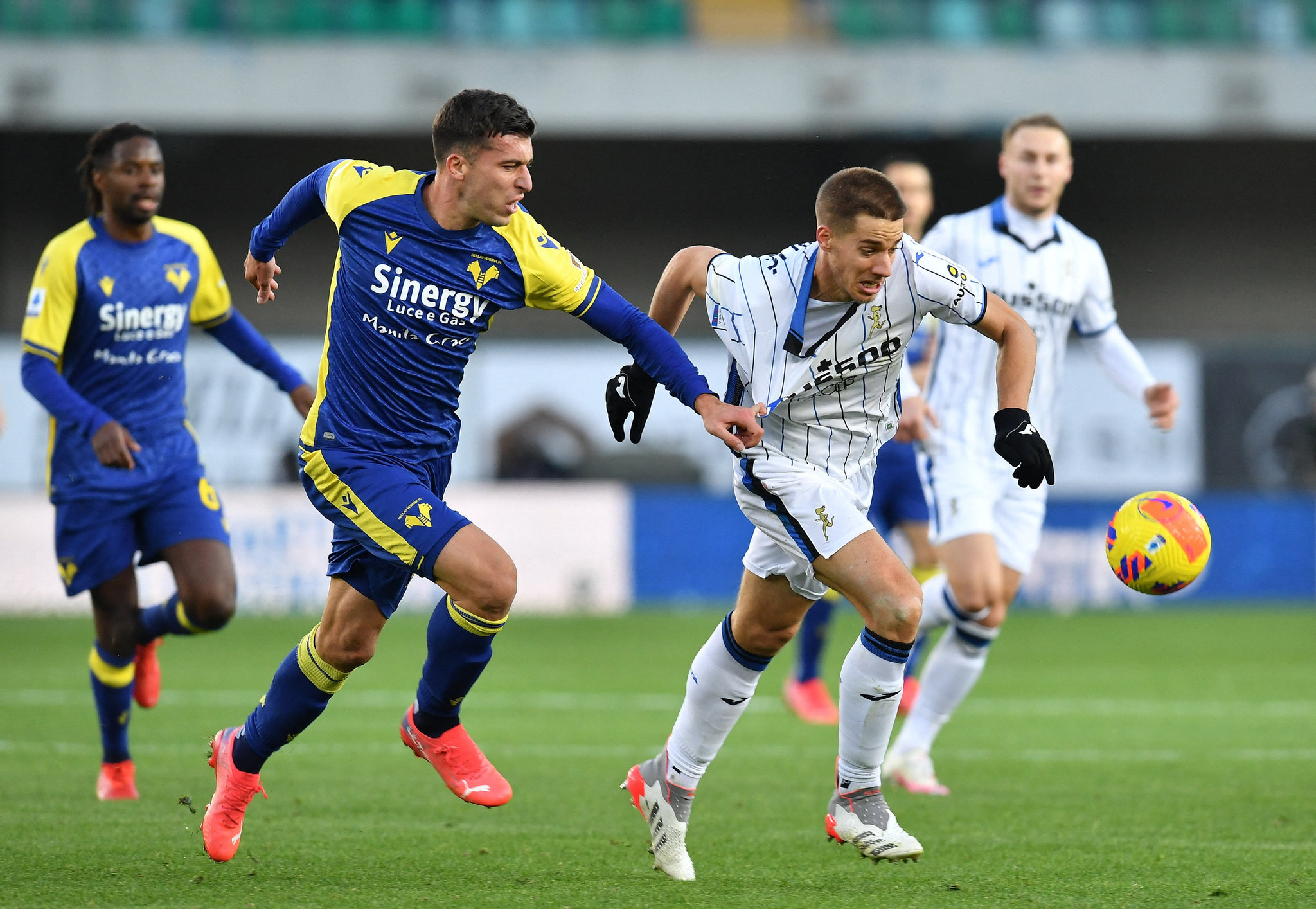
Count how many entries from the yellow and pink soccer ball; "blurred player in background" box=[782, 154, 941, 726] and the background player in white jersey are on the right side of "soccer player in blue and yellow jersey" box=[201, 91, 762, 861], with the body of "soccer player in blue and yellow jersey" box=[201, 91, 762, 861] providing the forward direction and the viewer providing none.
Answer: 0

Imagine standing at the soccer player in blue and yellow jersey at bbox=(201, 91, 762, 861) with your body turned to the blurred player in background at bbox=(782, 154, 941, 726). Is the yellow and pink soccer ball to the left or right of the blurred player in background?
right

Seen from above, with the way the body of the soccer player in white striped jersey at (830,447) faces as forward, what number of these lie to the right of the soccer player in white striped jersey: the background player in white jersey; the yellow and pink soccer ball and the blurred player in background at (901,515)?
0

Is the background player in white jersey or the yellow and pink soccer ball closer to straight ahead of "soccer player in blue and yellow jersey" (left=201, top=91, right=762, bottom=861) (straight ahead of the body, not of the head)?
the yellow and pink soccer ball

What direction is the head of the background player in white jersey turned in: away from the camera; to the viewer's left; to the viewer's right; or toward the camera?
toward the camera

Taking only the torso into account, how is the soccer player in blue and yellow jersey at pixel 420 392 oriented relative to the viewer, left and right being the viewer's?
facing the viewer and to the right of the viewer

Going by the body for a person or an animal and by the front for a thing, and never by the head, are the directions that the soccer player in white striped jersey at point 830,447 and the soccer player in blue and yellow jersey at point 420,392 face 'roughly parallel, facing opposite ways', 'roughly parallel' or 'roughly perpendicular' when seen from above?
roughly parallel

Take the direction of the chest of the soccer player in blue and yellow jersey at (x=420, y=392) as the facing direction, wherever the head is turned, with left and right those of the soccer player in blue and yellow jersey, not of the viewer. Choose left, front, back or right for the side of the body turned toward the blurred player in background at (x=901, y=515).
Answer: left

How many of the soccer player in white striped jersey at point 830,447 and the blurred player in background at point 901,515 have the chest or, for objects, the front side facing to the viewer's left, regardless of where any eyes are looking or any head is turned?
0

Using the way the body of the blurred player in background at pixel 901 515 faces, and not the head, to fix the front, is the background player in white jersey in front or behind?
in front

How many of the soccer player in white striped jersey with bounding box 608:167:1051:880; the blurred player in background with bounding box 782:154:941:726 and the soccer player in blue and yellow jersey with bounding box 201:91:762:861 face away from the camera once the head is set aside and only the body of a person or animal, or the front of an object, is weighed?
0

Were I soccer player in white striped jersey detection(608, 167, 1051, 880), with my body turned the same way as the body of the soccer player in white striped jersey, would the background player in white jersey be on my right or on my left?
on my left

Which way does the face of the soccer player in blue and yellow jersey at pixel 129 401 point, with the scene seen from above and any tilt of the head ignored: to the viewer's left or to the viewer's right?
to the viewer's right

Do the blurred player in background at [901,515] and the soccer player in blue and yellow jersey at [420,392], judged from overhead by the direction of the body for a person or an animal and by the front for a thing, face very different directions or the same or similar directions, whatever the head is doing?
same or similar directions

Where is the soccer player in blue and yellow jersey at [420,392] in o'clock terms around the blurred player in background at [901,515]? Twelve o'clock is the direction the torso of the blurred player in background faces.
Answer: The soccer player in blue and yellow jersey is roughly at 2 o'clock from the blurred player in background.
